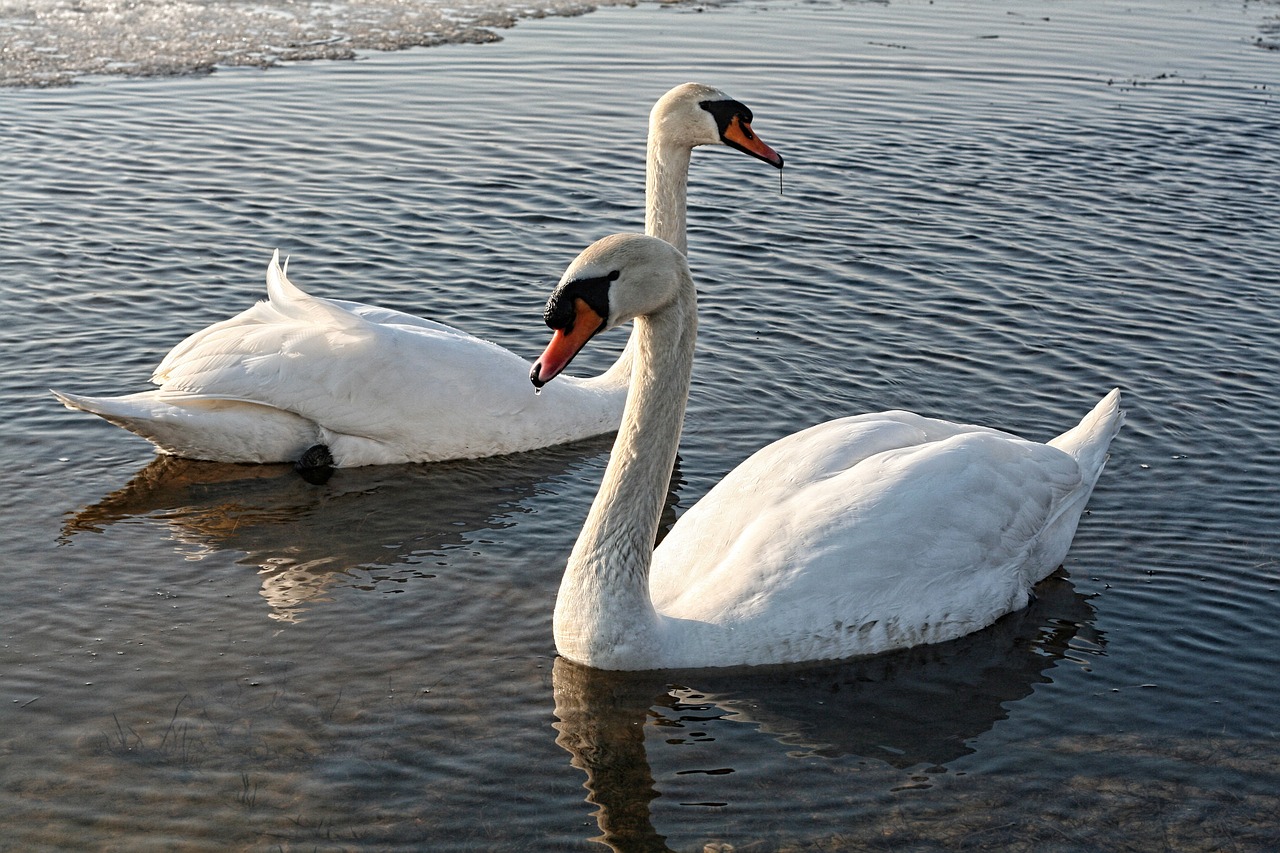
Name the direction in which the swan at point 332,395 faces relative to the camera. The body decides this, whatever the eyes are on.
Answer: to the viewer's right

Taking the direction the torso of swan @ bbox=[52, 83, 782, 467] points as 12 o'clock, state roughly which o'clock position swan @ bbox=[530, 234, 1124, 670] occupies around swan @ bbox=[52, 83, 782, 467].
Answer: swan @ bbox=[530, 234, 1124, 670] is roughly at 2 o'clock from swan @ bbox=[52, 83, 782, 467].
